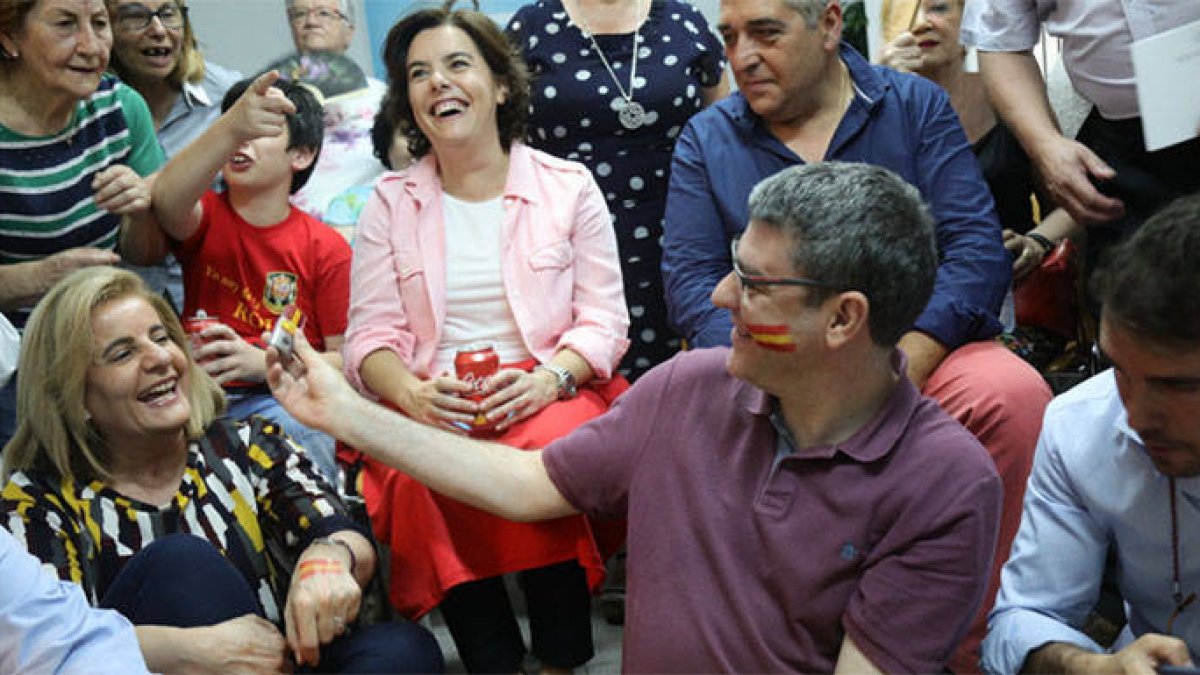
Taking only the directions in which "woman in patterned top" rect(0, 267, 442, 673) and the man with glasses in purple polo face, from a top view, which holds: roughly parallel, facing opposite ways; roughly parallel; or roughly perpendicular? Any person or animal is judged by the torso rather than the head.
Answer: roughly perpendicular

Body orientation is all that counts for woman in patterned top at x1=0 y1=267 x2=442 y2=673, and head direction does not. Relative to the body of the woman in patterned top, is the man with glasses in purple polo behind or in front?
in front

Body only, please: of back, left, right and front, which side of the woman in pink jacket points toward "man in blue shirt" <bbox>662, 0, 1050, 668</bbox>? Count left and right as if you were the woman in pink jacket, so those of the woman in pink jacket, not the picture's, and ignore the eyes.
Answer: left

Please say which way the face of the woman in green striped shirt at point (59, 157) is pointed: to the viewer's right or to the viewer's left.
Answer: to the viewer's right

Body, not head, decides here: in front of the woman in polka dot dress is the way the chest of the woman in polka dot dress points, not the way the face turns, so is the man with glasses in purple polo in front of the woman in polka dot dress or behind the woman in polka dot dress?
in front

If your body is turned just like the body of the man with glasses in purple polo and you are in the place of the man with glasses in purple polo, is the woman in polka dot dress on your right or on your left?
on your right

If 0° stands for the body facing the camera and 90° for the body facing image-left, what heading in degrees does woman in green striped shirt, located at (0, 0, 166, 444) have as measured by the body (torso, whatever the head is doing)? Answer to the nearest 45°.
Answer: approximately 315°

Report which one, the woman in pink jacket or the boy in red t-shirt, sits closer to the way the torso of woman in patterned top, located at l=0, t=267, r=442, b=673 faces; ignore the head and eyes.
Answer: the woman in pink jacket

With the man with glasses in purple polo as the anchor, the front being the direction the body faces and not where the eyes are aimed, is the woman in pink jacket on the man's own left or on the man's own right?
on the man's own right

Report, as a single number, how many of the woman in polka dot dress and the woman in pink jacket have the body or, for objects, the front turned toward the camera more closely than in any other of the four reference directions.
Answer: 2
